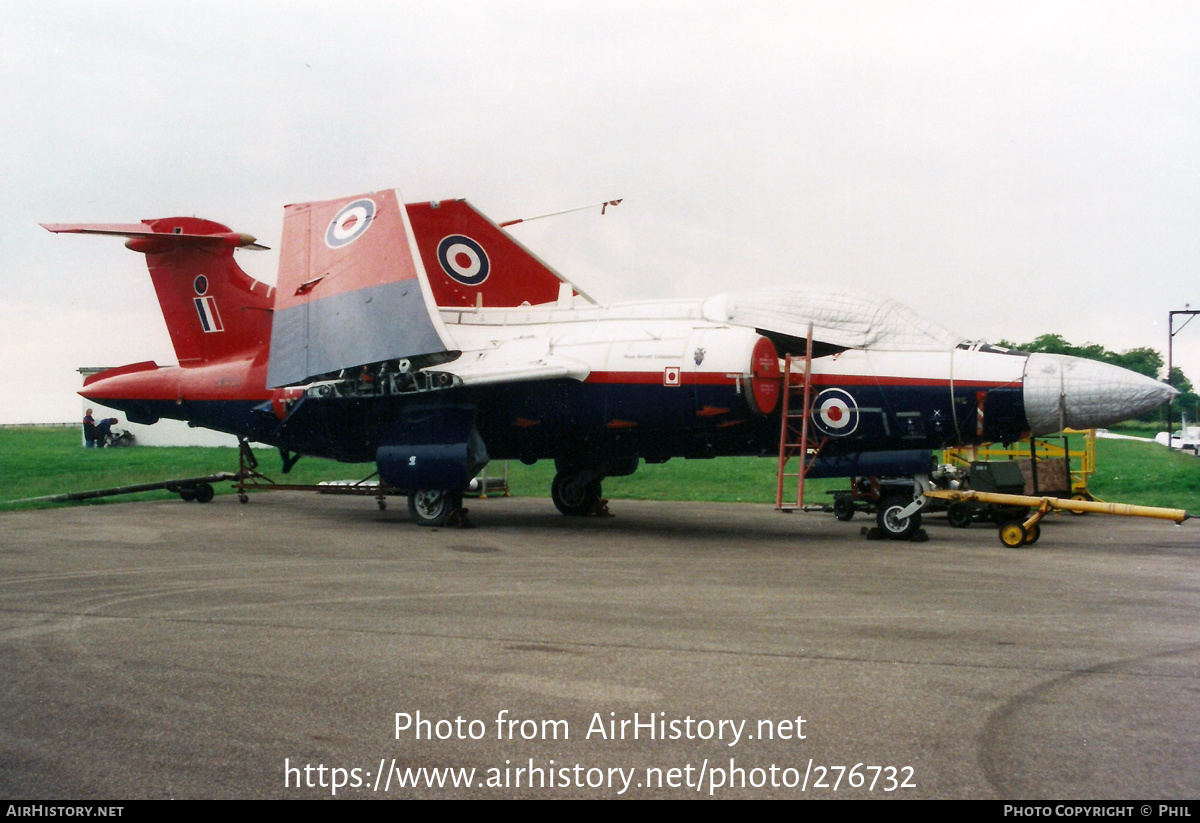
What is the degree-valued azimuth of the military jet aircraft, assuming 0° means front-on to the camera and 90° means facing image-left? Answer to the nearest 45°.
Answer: approximately 315°
